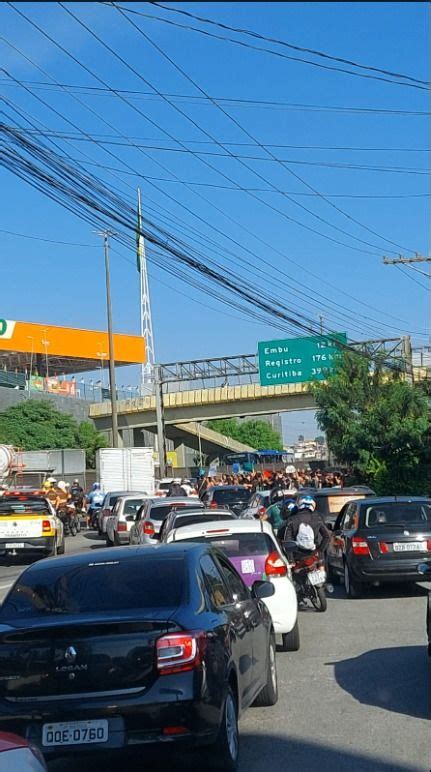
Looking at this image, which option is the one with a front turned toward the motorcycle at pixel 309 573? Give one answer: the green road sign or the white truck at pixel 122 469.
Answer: the green road sign

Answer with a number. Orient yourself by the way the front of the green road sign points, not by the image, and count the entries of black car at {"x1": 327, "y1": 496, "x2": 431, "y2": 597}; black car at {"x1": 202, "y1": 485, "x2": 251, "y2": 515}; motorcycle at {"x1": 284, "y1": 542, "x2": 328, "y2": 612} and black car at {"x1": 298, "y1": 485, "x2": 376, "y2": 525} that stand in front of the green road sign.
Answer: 4

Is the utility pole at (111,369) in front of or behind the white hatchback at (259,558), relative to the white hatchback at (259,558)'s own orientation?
in front

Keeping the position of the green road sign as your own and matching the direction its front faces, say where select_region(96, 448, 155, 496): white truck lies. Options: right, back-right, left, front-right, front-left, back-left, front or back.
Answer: front-right

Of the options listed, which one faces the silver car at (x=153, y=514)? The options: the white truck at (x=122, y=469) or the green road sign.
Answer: the green road sign

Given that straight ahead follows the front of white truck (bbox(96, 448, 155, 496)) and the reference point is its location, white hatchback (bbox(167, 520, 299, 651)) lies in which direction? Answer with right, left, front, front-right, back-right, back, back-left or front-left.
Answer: back

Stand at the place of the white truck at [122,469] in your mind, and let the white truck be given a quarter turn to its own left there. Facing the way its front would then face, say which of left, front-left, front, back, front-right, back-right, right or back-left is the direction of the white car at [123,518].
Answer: left

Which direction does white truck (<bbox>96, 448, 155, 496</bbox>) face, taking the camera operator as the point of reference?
facing away from the viewer

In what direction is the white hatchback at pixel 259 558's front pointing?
away from the camera

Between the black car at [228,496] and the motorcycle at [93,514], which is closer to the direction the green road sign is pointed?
the black car

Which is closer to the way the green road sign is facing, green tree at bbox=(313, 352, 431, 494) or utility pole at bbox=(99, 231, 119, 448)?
the green tree

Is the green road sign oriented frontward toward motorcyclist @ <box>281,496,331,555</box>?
yes

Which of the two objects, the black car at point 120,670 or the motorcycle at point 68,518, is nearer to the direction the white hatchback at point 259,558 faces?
the motorcycle

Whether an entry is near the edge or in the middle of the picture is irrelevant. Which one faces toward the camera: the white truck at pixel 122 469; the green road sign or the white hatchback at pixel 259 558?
the green road sign

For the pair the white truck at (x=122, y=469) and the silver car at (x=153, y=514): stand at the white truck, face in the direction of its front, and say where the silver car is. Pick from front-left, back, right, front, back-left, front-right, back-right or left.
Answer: back

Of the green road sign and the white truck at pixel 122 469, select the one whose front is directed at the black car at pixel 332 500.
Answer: the green road sign

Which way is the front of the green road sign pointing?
toward the camera

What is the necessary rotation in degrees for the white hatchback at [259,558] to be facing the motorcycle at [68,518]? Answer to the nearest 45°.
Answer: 0° — it already faces it
